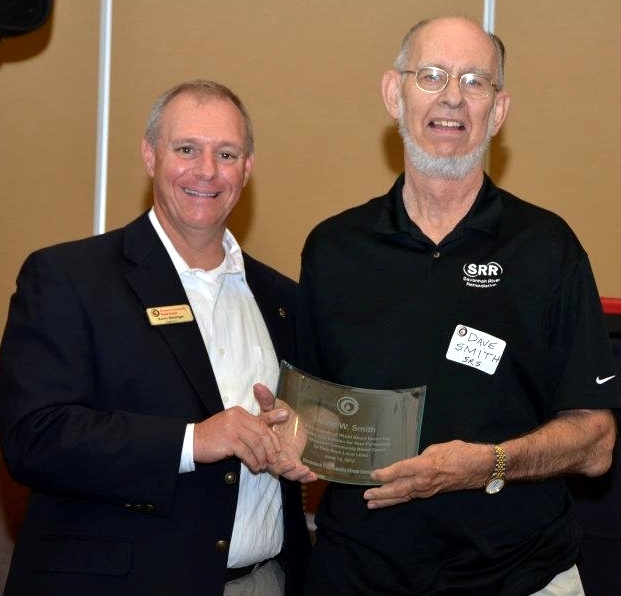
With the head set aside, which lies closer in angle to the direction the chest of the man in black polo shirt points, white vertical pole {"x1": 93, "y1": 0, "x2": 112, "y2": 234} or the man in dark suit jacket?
the man in dark suit jacket

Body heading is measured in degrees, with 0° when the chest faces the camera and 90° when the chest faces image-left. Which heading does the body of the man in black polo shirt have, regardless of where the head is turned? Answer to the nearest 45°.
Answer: approximately 0°

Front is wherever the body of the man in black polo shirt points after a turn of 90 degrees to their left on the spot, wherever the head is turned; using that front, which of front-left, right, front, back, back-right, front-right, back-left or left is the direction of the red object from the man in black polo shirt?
front-left

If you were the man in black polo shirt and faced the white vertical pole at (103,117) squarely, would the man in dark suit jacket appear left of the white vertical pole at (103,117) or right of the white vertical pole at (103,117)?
left

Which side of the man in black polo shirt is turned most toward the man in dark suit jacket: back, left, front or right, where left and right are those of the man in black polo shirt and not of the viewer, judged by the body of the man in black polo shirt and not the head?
right

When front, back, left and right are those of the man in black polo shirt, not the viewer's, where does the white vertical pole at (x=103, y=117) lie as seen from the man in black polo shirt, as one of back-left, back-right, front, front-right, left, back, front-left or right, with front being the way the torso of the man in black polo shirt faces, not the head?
back-right

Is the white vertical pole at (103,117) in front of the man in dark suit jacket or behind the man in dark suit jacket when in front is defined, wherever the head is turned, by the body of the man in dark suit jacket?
behind

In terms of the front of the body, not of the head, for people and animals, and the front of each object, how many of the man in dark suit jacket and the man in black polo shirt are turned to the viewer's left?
0

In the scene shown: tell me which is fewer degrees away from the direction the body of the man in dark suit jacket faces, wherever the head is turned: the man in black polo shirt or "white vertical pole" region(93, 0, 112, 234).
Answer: the man in black polo shirt

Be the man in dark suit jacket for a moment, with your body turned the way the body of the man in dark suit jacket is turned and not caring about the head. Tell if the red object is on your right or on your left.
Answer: on your left

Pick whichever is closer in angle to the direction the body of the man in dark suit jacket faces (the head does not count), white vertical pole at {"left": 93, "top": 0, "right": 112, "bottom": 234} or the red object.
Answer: the red object

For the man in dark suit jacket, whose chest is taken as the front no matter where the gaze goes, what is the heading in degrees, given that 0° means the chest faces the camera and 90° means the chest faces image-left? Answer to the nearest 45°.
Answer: approximately 315°
